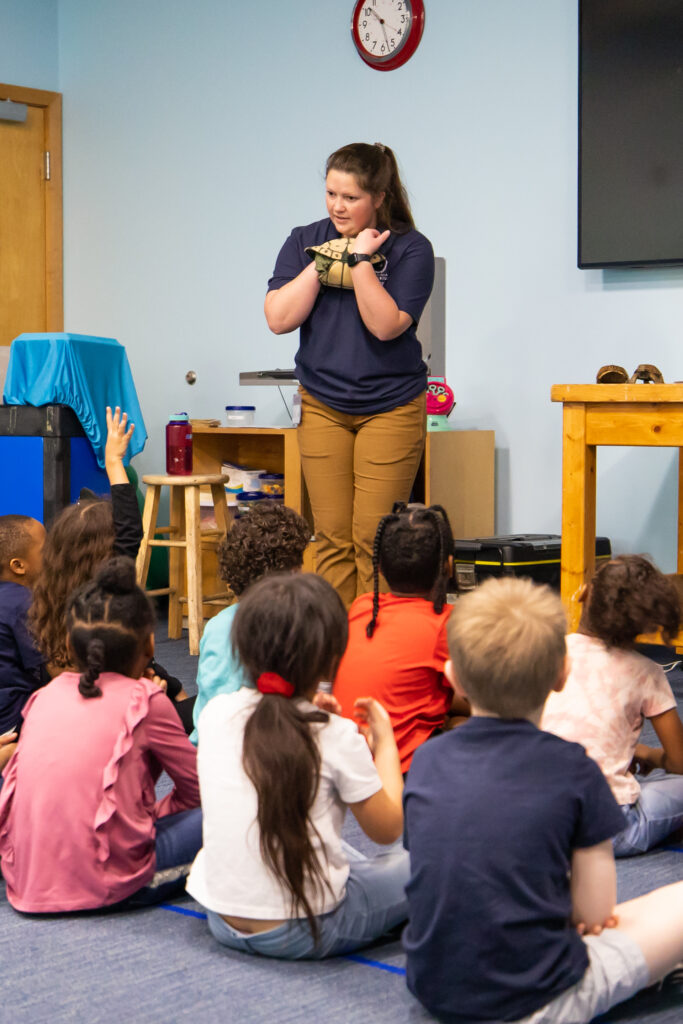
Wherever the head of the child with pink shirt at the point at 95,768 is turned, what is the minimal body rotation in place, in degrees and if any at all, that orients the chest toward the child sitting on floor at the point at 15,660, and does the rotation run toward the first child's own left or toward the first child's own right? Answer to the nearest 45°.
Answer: approximately 45° to the first child's own left

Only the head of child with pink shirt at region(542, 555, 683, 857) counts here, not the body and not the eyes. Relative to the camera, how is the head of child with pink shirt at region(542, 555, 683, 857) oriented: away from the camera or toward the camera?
away from the camera

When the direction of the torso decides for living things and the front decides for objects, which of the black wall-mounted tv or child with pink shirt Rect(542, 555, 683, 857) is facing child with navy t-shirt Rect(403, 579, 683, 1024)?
the black wall-mounted tv

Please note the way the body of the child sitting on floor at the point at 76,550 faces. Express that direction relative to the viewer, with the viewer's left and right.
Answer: facing away from the viewer and to the right of the viewer

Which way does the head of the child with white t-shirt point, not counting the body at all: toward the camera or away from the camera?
away from the camera

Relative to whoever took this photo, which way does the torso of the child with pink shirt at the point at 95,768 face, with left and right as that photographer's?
facing away from the viewer and to the right of the viewer

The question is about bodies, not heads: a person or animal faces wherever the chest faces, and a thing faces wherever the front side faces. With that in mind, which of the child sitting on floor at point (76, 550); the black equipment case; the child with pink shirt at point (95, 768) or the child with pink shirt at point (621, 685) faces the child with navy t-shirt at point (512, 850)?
the black equipment case

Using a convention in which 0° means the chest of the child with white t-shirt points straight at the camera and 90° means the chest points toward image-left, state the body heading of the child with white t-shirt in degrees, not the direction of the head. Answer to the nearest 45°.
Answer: approximately 225°

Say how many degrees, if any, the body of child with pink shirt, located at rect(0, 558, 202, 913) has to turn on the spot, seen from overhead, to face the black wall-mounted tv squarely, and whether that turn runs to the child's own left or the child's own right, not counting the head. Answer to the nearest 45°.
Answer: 0° — they already face it

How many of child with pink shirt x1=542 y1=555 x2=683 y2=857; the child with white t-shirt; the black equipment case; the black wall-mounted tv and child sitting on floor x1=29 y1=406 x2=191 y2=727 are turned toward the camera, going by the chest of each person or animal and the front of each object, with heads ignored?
2

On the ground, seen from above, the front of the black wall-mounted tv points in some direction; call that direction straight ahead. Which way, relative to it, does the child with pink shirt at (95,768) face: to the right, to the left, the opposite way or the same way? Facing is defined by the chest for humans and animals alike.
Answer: the opposite way
